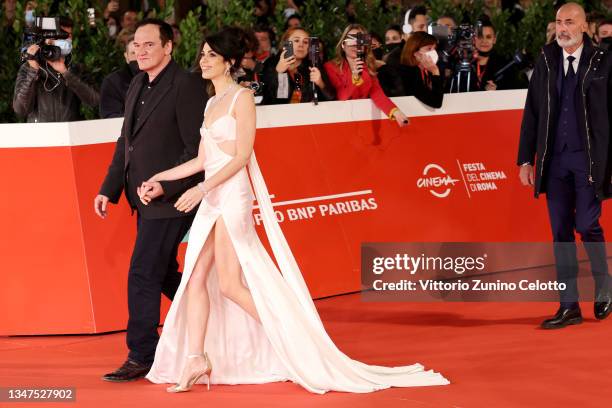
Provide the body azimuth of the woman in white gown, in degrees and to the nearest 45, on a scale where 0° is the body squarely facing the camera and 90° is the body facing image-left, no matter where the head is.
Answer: approximately 45°

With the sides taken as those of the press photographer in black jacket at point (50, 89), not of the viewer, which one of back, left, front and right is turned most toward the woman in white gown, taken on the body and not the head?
front

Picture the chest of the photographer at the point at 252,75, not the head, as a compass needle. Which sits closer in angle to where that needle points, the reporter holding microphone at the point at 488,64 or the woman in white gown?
the woman in white gown

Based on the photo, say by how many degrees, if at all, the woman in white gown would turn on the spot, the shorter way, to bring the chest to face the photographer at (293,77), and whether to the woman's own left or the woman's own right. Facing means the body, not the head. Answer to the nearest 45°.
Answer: approximately 135° to the woman's own right

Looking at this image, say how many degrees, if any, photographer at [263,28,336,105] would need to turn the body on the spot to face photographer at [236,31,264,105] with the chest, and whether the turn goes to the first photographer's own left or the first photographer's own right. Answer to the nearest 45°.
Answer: approximately 90° to the first photographer's own right
